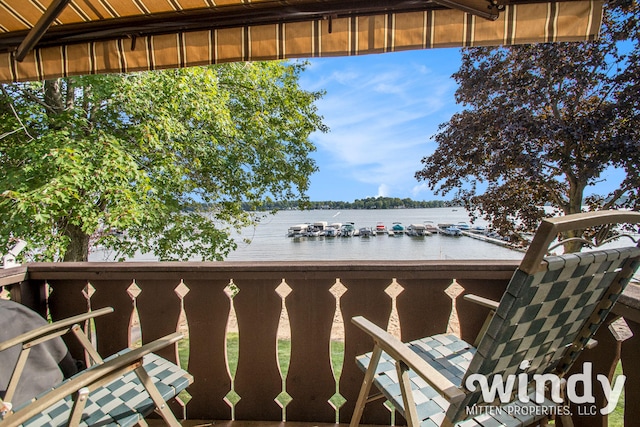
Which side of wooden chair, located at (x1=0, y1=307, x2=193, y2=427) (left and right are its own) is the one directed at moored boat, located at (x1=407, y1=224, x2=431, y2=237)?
front

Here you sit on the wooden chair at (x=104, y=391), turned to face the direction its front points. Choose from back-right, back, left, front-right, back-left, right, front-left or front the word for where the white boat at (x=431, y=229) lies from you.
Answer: front

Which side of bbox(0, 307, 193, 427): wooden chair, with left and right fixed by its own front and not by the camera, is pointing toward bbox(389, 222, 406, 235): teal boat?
front

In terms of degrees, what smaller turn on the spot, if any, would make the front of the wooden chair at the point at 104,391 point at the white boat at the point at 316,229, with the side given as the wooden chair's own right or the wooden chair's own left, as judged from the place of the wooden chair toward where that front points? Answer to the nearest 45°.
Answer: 0° — it already faces it

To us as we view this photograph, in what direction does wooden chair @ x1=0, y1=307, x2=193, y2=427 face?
facing away from the viewer and to the right of the viewer

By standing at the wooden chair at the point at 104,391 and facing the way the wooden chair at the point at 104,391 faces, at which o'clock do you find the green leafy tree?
The green leafy tree is roughly at 11 o'clock from the wooden chair.

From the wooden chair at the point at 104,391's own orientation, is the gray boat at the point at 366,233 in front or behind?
in front
